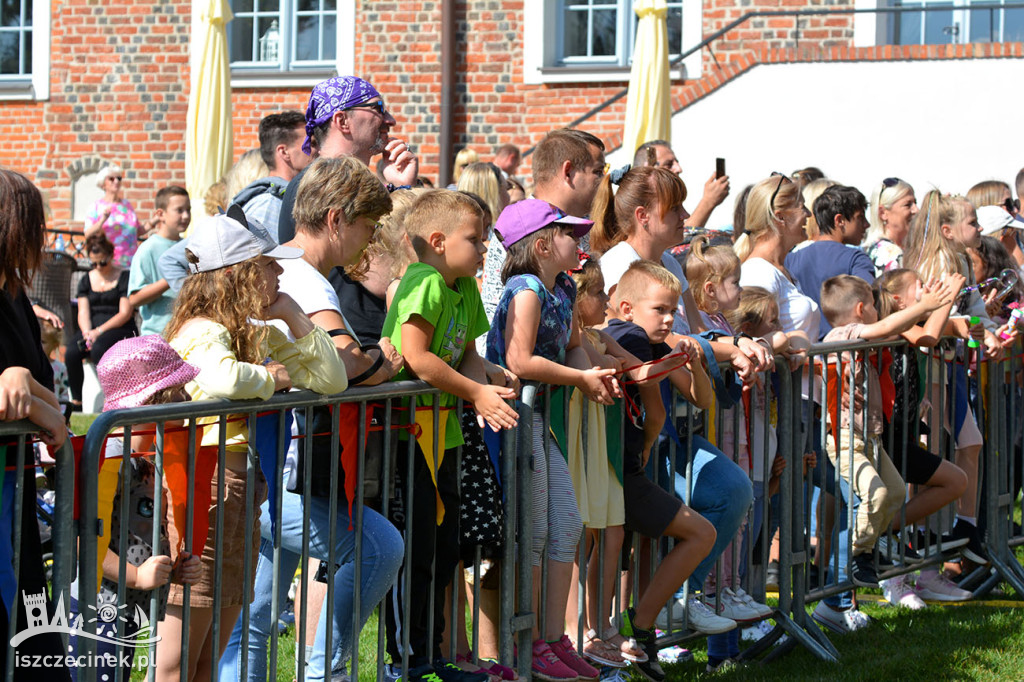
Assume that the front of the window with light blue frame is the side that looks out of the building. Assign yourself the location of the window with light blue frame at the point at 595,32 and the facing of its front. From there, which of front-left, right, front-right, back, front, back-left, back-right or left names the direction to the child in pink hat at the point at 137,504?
front

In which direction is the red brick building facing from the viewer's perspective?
toward the camera

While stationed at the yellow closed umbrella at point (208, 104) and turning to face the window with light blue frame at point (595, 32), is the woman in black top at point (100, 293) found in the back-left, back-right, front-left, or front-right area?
back-right

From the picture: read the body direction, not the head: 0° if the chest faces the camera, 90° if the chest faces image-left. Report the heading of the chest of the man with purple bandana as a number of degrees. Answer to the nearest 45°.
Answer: approximately 270°

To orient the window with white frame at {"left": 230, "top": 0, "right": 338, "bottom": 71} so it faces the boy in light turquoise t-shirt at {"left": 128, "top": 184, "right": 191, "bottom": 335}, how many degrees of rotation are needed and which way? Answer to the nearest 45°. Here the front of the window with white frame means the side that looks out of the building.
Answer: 0° — it already faces them

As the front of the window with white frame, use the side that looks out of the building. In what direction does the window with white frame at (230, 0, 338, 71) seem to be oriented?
toward the camera

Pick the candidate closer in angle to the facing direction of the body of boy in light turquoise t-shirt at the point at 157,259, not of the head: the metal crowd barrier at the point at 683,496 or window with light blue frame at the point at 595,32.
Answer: the metal crowd barrier

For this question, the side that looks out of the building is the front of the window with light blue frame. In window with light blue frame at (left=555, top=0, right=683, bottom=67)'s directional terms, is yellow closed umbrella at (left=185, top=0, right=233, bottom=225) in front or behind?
in front

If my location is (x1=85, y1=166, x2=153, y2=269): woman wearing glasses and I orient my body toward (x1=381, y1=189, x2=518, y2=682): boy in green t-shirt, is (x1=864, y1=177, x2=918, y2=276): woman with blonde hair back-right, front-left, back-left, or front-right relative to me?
front-left

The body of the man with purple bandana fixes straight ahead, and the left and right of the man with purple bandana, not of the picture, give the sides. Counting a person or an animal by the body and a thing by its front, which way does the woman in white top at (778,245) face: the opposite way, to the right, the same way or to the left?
the same way

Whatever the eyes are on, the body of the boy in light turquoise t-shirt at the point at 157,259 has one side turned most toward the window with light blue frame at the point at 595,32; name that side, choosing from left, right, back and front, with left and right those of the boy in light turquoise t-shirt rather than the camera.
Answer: left

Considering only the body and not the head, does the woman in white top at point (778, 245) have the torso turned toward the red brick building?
no

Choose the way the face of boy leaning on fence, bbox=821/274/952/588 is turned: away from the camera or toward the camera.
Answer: away from the camera

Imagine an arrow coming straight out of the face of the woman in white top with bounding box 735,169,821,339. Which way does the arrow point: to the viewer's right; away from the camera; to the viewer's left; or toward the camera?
to the viewer's right

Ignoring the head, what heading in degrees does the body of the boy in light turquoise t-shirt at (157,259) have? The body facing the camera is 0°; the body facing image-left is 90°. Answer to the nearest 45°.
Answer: approximately 315°

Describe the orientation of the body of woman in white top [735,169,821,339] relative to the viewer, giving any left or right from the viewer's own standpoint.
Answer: facing to the right of the viewer

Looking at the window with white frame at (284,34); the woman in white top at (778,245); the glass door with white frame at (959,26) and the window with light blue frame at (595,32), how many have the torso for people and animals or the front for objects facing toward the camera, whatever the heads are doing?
3

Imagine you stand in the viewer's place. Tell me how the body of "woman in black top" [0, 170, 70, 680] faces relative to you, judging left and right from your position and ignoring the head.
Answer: facing to the right of the viewer

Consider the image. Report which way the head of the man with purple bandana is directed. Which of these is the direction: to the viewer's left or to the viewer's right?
to the viewer's right

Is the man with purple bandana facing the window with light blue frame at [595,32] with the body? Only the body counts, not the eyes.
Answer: no
